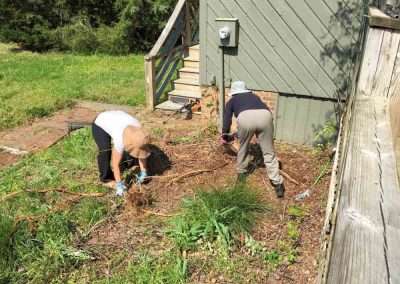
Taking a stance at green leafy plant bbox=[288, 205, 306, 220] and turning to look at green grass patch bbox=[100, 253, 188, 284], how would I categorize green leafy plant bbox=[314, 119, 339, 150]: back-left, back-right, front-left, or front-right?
back-right

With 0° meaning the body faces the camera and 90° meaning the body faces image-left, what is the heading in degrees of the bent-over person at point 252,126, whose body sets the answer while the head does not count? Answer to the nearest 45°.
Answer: approximately 135°

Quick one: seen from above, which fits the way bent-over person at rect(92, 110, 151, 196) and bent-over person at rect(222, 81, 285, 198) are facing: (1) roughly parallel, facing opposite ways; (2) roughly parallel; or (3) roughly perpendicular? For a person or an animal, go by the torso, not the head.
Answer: roughly parallel, facing opposite ways

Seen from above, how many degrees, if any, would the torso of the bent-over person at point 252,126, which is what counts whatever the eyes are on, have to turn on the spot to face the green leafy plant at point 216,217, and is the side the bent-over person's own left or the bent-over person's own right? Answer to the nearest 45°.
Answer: approximately 135° to the bent-over person's own left

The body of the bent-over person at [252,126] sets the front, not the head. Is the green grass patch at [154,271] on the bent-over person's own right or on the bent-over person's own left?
on the bent-over person's own left

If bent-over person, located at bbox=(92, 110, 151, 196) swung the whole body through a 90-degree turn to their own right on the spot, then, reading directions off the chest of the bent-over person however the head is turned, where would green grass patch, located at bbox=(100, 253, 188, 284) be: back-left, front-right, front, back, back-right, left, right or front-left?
front-left

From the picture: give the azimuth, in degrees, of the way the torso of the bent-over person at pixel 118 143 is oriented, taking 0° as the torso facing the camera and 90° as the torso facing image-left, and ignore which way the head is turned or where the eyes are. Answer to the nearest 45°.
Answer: approximately 315°

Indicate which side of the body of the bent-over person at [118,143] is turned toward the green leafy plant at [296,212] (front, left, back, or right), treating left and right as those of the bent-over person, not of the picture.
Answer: front

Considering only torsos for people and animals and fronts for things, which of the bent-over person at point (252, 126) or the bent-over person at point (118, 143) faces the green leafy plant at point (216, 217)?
the bent-over person at point (118, 143)

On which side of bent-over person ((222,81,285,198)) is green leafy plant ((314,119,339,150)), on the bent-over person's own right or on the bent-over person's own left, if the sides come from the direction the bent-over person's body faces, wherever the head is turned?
on the bent-over person's own right

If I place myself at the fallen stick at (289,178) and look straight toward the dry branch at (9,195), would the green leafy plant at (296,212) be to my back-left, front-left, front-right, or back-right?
front-left

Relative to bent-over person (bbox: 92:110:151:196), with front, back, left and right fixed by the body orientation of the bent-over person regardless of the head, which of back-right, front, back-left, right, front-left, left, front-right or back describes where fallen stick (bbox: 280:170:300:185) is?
front-left

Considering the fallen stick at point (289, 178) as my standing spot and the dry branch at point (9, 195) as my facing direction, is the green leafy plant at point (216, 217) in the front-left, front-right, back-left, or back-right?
front-left

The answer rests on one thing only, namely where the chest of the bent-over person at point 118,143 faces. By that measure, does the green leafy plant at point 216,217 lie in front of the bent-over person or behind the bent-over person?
in front
